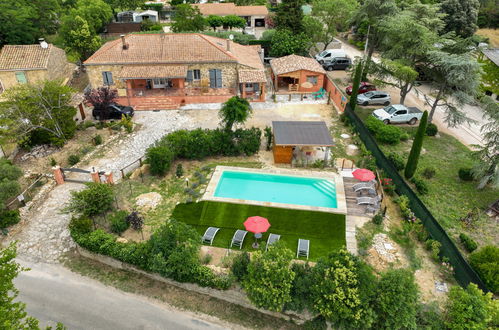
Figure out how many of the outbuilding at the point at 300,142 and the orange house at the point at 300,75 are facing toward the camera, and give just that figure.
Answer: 2

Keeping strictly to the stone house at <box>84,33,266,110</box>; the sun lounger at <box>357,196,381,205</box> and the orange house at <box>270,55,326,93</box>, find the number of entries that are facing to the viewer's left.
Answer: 1

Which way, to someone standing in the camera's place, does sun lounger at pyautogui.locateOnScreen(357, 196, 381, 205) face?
facing to the left of the viewer

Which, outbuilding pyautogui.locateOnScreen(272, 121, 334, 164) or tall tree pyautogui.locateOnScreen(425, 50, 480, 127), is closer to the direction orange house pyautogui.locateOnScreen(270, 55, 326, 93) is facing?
the outbuilding

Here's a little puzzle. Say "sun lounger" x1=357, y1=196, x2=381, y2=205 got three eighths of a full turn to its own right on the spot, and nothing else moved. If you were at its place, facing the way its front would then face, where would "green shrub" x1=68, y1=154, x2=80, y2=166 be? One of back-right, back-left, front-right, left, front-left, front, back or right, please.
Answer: back-left

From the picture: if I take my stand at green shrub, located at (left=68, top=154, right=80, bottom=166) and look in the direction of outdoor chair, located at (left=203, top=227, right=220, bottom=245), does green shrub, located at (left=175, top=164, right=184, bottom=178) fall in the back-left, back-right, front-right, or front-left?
front-left

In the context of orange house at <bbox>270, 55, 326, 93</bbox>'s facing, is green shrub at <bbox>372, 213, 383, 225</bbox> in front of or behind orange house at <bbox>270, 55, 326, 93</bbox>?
in front

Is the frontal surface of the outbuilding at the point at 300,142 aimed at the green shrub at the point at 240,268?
yes

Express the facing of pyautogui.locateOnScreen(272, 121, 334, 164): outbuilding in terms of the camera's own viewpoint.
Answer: facing the viewer

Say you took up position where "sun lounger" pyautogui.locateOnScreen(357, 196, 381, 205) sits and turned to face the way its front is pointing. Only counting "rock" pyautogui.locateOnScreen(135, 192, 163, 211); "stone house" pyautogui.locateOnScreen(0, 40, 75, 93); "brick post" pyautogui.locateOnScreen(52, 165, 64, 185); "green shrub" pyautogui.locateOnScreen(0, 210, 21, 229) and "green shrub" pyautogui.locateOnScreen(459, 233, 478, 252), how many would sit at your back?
1

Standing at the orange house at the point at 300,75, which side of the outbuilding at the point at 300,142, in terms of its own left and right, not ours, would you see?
back

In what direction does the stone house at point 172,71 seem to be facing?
toward the camera

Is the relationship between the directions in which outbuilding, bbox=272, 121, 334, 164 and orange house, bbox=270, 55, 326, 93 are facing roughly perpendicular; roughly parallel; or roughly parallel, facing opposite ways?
roughly parallel

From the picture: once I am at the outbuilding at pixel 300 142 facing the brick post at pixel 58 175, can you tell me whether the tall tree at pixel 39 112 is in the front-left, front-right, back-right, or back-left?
front-right

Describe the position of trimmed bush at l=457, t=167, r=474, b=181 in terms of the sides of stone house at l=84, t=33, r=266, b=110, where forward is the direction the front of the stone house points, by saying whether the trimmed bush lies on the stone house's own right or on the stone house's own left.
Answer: on the stone house's own left

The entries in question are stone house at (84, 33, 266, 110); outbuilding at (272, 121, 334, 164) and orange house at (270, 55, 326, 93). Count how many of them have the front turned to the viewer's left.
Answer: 0

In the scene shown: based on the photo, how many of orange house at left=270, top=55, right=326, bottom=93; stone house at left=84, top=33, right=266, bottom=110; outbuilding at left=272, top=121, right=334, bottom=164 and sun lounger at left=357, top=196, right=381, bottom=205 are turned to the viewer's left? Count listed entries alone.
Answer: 1
